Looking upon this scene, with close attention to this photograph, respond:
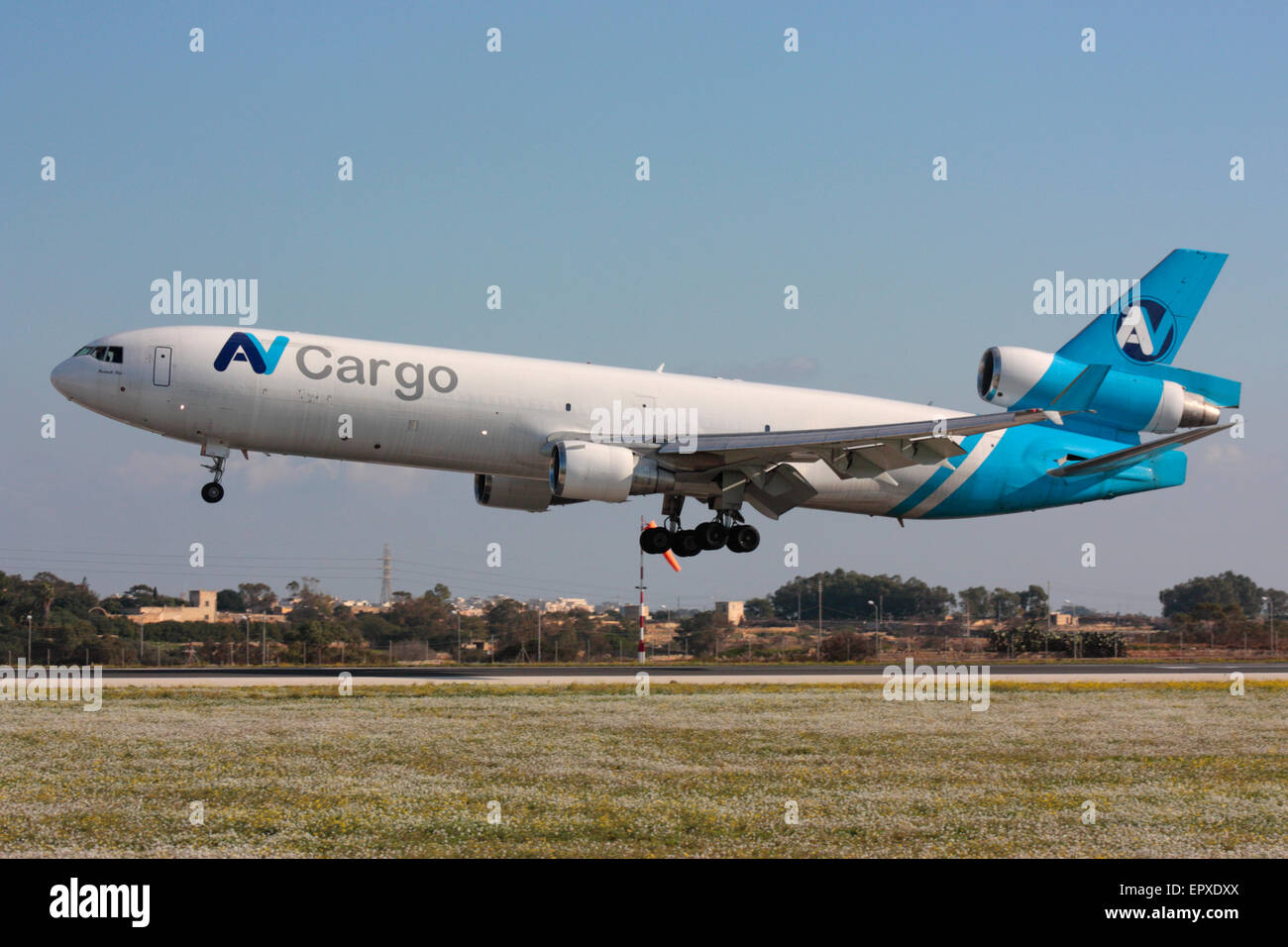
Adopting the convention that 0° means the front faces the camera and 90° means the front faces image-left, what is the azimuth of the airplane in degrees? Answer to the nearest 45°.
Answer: approximately 90°
